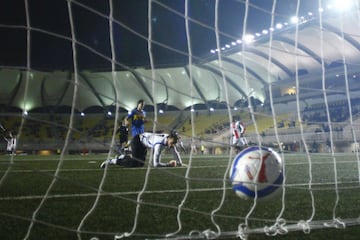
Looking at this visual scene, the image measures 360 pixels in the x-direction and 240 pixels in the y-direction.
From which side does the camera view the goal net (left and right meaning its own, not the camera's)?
back
